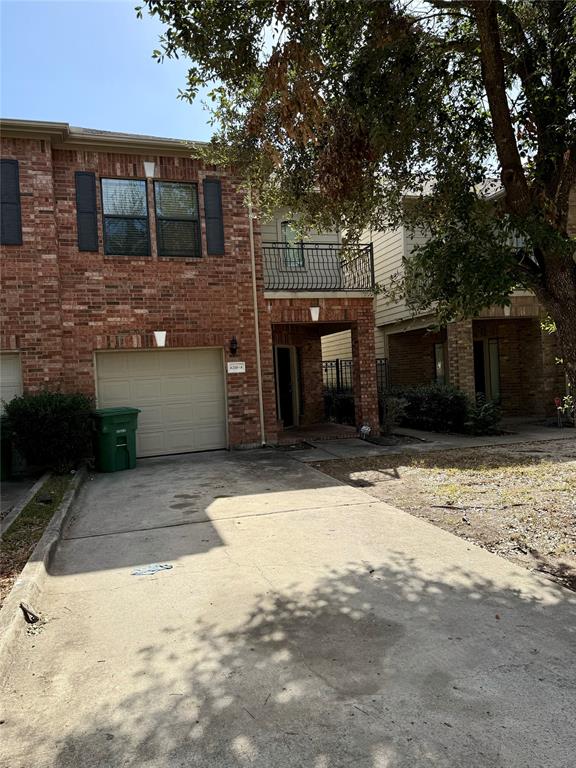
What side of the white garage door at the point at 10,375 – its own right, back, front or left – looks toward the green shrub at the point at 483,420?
left

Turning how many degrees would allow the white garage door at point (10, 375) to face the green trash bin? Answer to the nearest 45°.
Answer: approximately 45° to its left

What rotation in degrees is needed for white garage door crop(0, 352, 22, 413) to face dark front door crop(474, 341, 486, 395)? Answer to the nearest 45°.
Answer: approximately 90° to its left

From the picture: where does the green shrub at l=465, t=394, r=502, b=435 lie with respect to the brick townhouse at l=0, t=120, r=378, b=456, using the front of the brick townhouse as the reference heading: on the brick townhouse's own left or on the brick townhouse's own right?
on the brick townhouse's own left

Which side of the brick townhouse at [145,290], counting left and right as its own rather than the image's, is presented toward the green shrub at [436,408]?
left

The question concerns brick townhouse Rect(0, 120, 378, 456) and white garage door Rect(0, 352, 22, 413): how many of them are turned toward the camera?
2

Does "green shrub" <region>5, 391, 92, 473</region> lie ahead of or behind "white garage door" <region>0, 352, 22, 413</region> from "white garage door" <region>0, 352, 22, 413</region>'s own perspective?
ahead

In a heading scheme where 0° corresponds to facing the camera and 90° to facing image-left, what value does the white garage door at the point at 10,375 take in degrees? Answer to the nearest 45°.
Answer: approximately 0°

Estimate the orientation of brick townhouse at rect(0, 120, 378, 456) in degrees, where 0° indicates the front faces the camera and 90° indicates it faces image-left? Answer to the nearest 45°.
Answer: approximately 0°

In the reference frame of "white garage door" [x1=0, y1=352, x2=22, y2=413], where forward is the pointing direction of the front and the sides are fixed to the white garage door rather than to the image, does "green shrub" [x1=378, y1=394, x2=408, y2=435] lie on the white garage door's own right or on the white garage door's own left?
on the white garage door's own left

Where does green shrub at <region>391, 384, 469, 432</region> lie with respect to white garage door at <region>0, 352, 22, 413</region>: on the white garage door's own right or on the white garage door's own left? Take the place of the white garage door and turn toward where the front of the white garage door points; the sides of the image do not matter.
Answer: on the white garage door's own left
